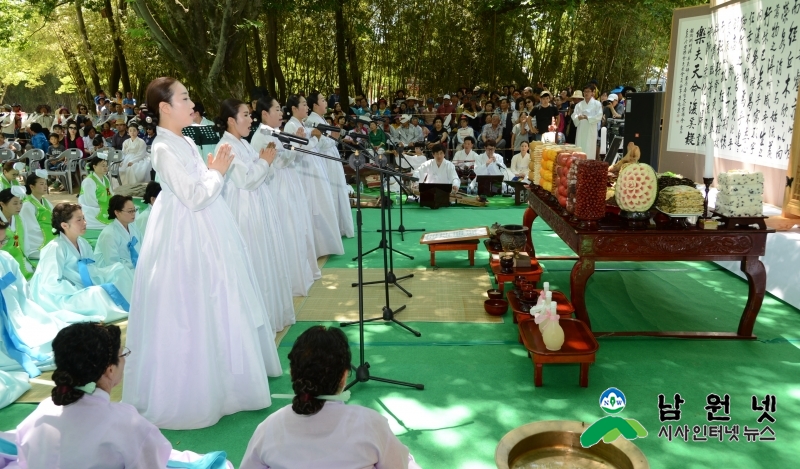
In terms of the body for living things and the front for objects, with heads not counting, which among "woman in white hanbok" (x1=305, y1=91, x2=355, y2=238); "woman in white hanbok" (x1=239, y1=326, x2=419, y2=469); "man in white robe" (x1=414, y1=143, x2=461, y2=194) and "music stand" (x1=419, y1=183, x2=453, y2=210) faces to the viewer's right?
"woman in white hanbok" (x1=305, y1=91, x2=355, y2=238)

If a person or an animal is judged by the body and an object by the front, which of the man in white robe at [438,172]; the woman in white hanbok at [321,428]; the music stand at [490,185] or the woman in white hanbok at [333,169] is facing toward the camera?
the man in white robe

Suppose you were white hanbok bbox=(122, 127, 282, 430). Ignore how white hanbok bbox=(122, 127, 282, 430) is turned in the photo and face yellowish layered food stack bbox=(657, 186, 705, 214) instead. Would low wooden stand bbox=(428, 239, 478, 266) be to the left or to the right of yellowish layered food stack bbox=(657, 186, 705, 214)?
left

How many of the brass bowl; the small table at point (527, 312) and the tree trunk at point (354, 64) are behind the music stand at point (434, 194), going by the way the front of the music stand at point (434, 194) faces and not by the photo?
2

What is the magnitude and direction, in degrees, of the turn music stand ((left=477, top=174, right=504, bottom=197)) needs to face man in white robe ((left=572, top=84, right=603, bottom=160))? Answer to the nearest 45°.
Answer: approximately 45° to its right

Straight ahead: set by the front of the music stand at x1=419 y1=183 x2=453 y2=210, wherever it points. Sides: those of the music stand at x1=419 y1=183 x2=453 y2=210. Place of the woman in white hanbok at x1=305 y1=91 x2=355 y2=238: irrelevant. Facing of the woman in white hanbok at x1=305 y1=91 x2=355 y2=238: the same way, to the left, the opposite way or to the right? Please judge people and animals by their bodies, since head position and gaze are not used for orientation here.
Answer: to the right

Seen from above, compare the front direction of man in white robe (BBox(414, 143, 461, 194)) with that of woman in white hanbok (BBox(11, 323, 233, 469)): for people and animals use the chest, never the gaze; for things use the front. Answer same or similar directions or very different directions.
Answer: very different directions

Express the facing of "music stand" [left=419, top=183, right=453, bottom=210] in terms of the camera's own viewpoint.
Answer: facing away from the viewer

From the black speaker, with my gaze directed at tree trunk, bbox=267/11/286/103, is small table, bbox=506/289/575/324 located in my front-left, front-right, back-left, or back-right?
back-left

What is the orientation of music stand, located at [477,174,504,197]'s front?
away from the camera

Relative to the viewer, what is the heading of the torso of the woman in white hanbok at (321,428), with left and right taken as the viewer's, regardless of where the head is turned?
facing away from the viewer

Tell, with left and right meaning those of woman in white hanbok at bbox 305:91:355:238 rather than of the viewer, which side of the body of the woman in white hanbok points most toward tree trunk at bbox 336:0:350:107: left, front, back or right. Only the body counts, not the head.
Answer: left

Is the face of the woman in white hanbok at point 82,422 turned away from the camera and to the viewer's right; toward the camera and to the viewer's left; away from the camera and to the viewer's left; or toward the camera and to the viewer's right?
away from the camera and to the viewer's right
